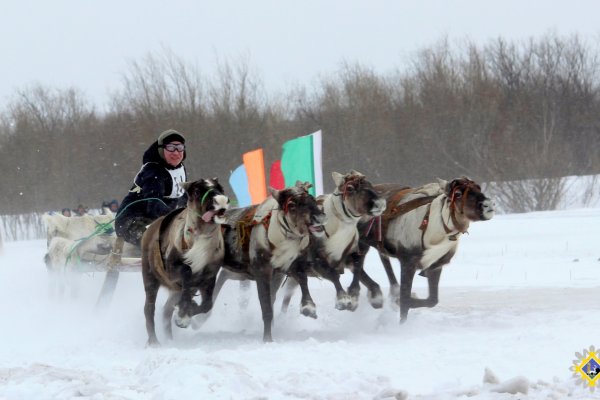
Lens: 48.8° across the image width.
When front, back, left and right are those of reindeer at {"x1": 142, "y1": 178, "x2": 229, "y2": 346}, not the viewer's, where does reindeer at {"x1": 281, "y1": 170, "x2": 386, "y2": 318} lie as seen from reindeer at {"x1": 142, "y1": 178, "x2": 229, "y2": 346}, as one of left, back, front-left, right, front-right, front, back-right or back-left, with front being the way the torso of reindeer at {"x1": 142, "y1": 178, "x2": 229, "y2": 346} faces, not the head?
front-left

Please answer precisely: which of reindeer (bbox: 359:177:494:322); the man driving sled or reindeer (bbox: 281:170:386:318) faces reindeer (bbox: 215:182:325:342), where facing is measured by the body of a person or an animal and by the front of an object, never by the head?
the man driving sled

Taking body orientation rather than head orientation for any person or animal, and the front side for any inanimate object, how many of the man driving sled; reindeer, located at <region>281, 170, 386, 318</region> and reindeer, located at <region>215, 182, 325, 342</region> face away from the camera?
0

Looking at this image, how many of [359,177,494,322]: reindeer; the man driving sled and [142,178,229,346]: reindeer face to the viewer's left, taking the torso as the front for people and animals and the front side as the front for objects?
0

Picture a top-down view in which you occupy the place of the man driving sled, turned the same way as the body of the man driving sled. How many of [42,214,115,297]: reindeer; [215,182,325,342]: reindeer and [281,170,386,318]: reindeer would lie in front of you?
2

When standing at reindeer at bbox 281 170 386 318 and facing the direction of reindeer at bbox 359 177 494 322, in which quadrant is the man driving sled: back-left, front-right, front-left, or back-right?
back-left

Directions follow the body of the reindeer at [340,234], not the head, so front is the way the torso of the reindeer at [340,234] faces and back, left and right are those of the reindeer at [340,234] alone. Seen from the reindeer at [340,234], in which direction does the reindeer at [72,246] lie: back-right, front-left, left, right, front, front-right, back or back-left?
back

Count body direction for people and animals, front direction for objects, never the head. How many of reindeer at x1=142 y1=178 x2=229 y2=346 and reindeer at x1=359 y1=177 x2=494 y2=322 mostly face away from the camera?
0

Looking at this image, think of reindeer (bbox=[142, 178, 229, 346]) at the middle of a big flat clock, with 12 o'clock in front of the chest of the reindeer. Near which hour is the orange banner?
The orange banner is roughly at 8 o'clock from the reindeer.

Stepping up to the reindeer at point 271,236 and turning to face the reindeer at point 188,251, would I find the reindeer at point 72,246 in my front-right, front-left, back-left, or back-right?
front-right

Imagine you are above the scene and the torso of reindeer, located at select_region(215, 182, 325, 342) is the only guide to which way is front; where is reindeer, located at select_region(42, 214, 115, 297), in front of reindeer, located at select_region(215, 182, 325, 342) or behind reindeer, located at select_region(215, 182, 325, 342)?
behind

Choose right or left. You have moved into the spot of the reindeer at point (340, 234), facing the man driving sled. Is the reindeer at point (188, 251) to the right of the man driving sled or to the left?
left

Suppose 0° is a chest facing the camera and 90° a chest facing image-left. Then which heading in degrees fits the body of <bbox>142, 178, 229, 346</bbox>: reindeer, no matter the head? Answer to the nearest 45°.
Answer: approximately 315°

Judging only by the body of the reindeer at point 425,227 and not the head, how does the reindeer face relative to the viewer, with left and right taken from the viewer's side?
facing the viewer and to the right of the viewer

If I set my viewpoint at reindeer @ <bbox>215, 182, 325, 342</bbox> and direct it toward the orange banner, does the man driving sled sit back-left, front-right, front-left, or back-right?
front-left

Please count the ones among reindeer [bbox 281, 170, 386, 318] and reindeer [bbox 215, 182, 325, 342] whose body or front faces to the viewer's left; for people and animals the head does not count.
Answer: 0

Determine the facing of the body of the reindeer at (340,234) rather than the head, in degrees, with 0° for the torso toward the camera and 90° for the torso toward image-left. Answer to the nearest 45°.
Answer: approximately 315°

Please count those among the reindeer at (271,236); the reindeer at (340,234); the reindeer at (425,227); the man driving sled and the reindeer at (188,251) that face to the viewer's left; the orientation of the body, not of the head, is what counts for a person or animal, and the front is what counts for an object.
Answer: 0

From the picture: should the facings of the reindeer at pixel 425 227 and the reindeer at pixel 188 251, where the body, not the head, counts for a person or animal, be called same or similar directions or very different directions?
same or similar directions
